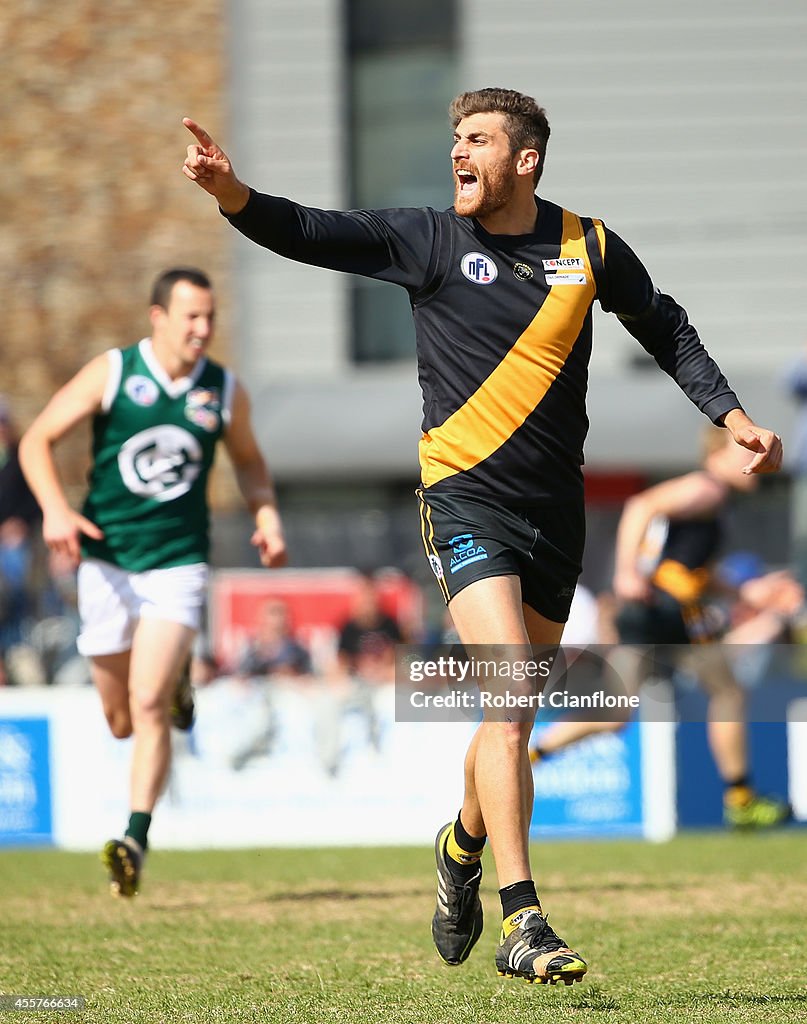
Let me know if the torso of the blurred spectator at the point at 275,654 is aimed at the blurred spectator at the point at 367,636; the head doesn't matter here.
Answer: no

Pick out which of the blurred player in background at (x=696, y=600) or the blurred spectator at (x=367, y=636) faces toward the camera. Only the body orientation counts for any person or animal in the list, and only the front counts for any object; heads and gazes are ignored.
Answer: the blurred spectator

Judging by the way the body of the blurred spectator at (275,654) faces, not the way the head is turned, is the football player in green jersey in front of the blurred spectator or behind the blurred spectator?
in front

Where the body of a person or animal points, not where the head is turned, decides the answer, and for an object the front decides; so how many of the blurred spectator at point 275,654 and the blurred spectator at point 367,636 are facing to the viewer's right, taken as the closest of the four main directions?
0

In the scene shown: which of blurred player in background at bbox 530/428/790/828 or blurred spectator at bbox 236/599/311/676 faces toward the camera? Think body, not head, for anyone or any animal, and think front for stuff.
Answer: the blurred spectator

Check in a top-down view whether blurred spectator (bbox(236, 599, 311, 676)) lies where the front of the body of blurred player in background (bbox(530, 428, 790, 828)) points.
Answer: no

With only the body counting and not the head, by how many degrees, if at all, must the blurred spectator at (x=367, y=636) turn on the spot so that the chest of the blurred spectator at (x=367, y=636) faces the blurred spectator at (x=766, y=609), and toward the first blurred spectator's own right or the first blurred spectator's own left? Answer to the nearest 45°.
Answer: approximately 90° to the first blurred spectator's own left

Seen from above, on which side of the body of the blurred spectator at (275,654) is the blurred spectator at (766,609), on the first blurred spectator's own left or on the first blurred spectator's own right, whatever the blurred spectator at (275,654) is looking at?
on the first blurred spectator's own left

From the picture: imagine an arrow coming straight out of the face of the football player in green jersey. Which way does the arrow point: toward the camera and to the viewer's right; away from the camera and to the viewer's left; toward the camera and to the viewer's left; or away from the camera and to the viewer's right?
toward the camera and to the viewer's right

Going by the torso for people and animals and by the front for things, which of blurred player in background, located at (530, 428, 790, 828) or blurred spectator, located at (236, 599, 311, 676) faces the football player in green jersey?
the blurred spectator

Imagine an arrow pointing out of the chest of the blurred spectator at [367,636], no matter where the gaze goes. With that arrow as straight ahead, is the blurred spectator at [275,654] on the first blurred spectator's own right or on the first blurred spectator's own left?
on the first blurred spectator's own right

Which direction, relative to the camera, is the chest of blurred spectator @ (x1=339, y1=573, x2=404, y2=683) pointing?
toward the camera

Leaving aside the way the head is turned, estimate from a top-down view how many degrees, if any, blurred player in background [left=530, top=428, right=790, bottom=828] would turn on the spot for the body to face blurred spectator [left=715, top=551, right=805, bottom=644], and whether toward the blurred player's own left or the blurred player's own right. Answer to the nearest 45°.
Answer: approximately 90° to the blurred player's own left

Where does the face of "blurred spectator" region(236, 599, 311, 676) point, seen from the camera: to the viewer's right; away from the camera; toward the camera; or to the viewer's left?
toward the camera

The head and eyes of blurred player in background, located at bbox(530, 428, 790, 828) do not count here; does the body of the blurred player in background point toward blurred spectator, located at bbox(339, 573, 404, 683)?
no

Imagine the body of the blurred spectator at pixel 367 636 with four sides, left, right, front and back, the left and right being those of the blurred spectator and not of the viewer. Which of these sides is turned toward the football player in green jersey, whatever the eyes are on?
front
